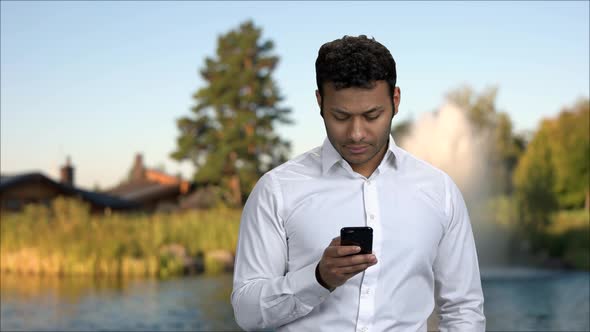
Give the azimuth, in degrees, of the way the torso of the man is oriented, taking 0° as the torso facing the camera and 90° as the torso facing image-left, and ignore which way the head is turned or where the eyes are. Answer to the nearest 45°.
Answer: approximately 0°

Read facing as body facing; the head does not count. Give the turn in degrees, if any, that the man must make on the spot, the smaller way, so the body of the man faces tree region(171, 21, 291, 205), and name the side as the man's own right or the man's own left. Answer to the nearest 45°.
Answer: approximately 180°

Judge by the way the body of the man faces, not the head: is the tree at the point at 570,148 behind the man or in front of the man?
behind

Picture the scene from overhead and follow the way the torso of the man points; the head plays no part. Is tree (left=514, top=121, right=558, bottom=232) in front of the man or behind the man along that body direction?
behind
